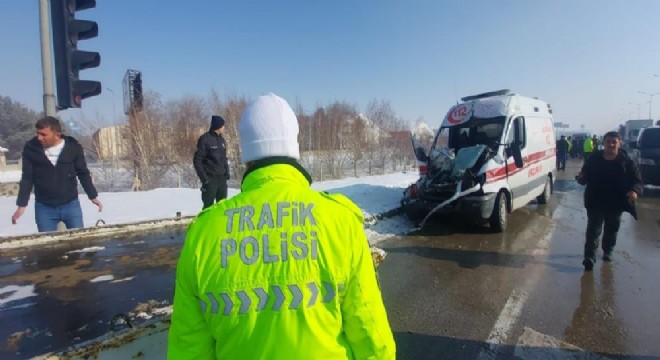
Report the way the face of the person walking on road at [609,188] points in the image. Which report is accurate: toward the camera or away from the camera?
toward the camera

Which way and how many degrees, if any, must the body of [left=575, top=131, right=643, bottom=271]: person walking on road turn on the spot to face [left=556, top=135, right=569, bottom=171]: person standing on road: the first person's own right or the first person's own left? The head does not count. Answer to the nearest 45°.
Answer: approximately 180°

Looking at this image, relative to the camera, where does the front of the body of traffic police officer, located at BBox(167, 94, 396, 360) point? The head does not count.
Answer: away from the camera

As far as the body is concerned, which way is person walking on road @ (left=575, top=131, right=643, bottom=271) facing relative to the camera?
toward the camera

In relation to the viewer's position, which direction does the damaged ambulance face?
facing the viewer and to the left of the viewer

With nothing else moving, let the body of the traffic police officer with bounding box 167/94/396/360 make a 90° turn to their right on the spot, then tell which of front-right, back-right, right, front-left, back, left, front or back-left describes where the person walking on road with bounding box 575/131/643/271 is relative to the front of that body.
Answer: front-left

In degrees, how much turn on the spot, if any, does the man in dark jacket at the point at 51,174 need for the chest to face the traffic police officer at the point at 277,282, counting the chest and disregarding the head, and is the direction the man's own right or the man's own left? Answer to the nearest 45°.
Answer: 0° — they already face them

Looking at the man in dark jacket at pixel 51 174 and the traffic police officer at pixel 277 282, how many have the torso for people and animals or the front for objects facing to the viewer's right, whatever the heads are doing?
0

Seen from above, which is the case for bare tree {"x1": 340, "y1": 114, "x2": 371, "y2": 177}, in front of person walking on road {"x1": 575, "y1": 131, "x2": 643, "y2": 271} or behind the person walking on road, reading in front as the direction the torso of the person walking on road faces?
behind

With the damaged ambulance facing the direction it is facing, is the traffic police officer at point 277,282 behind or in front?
in front

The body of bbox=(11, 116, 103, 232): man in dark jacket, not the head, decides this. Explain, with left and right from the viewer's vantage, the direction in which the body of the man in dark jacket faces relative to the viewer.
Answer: facing the viewer
